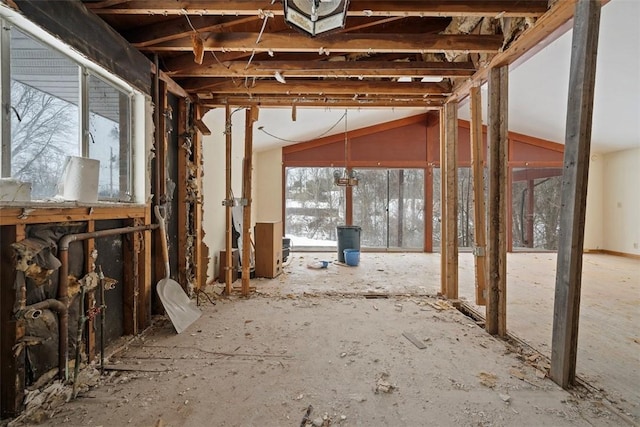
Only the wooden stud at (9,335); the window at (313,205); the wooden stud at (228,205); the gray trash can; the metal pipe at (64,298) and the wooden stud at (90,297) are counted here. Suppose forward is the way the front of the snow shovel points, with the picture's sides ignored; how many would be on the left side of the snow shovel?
3

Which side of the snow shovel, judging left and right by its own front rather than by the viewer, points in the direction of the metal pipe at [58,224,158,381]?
right

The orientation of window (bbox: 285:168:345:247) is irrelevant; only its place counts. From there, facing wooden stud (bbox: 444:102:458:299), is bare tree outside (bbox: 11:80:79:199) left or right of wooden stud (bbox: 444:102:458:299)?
right

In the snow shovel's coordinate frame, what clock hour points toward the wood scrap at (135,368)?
The wood scrap is roughly at 2 o'clock from the snow shovel.

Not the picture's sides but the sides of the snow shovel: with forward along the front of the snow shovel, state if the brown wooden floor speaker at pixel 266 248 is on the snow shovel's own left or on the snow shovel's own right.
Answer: on the snow shovel's own left

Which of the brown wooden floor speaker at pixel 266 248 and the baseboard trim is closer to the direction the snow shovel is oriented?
the baseboard trim

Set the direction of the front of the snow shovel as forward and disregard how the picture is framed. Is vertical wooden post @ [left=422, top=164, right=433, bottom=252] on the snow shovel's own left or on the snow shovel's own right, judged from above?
on the snow shovel's own left

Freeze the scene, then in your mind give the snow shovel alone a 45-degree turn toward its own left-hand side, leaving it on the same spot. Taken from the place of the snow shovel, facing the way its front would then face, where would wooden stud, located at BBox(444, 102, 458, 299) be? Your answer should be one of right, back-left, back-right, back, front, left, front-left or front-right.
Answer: front

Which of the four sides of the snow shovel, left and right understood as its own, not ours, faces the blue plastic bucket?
left

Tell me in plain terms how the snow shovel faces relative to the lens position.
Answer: facing the viewer and to the right of the viewer
